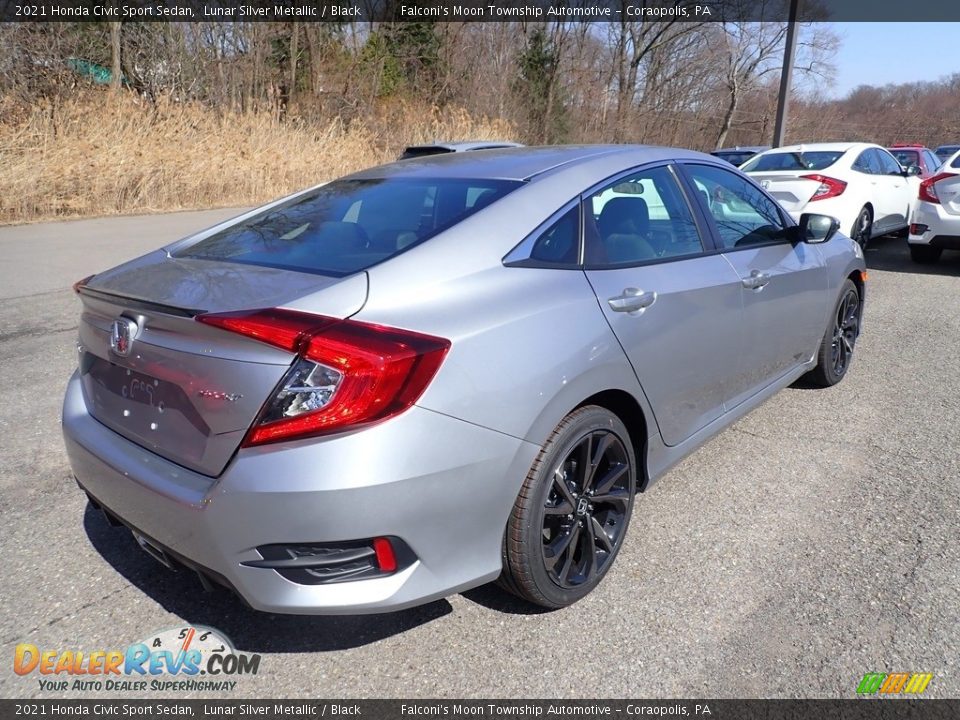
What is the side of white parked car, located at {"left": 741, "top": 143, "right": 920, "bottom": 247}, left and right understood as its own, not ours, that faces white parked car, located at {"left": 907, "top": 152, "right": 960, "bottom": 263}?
right

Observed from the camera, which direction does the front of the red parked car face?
facing away from the viewer and to the right of the viewer

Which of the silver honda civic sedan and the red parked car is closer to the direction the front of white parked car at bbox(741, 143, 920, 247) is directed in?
the red parked car

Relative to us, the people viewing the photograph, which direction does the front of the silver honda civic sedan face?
facing away from the viewer and to the right of the viewer

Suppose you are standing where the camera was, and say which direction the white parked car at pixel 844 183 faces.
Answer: facing away from the viewer and to the right of the viewer
